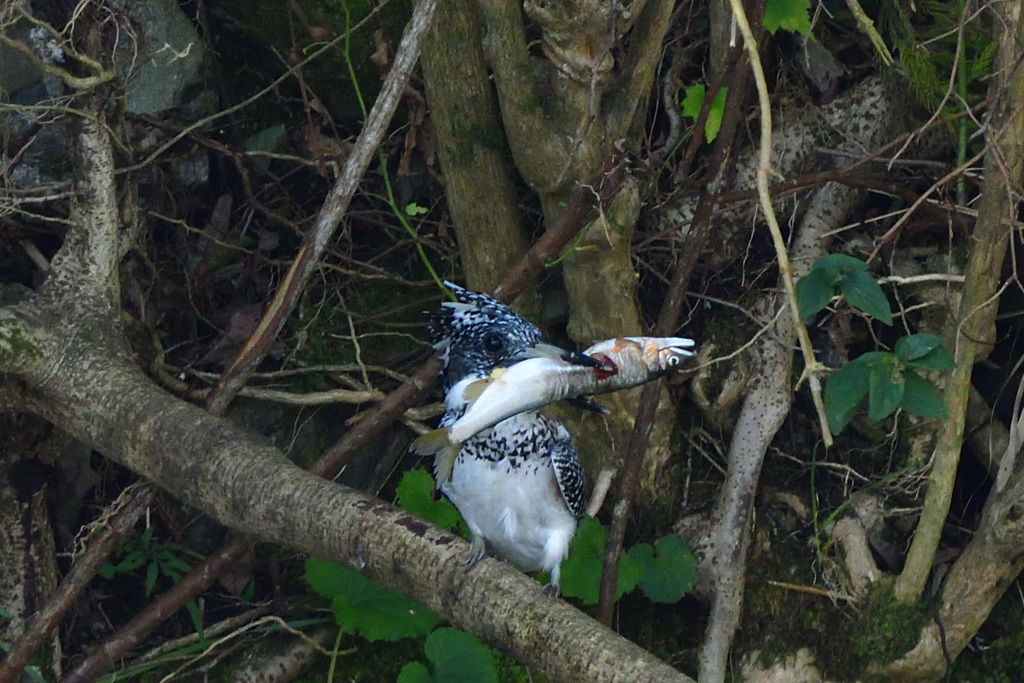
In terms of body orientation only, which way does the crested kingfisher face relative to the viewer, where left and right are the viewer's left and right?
facing the viewer

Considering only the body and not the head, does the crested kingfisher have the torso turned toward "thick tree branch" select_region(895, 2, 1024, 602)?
no

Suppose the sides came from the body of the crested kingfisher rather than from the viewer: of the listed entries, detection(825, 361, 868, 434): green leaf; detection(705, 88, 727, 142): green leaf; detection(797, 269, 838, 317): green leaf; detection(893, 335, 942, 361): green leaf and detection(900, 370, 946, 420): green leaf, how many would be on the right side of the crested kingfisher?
0

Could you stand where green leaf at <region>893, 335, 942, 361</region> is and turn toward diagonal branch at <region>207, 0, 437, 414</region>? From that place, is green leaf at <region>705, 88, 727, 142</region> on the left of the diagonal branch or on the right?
right

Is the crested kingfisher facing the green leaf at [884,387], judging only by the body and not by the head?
no

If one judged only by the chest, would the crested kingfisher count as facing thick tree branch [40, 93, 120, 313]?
no

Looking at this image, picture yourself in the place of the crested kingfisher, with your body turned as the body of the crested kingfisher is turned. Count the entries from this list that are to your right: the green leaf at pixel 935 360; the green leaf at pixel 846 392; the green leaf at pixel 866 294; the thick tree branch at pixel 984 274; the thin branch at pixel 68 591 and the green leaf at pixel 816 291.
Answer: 1

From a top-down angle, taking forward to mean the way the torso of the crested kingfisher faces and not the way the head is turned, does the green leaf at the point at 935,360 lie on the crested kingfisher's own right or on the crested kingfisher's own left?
on the crested kingfisher's own left

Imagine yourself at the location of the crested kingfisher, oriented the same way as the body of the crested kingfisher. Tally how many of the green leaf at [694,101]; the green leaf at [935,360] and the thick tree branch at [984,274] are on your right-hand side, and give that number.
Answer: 0

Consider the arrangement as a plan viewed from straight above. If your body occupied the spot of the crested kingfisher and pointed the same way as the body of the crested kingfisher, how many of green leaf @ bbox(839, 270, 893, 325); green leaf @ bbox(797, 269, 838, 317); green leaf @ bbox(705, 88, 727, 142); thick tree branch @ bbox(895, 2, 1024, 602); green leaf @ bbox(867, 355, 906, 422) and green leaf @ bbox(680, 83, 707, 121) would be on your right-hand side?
0
